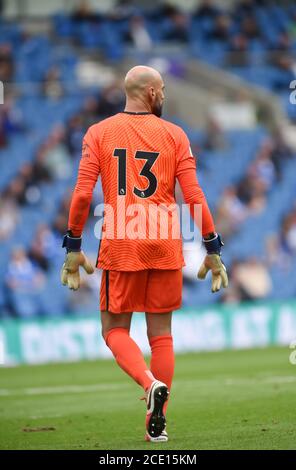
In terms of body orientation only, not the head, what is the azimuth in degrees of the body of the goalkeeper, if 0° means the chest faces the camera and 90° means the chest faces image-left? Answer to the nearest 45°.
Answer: approximately 180°

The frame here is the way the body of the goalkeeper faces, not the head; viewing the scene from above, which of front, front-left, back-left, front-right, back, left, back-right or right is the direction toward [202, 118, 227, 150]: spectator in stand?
front

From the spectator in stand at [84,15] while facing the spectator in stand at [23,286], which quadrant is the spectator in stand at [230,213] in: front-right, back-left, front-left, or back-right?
front-left

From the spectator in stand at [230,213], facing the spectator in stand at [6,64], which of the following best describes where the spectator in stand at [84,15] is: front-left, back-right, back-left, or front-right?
front-right

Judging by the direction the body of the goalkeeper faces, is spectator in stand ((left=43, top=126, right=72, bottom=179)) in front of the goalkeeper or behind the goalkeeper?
in front

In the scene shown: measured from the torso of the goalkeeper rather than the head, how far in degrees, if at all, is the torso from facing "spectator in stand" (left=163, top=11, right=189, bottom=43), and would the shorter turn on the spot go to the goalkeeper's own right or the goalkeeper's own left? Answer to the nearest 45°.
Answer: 0° — they already face them

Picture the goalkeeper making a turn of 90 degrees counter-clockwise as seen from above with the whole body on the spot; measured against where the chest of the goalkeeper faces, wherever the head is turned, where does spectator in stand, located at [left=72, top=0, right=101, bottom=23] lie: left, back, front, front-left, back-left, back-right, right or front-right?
right

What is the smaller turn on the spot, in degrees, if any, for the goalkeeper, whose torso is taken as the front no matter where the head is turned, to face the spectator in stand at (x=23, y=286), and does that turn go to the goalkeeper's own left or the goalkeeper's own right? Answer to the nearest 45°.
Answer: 0° — they already face them

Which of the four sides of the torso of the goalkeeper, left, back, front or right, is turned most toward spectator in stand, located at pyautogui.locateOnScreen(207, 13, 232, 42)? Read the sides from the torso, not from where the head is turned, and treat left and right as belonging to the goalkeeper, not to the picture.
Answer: front

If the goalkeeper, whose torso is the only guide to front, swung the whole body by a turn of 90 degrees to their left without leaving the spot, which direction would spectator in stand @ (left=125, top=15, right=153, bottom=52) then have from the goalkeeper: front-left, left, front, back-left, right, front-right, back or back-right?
right

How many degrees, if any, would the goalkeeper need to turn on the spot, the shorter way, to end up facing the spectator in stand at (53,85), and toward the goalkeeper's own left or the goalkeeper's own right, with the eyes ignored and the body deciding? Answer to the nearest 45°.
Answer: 0° — they already face them

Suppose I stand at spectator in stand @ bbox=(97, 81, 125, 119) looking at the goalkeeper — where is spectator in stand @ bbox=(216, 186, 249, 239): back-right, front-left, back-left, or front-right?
front-left

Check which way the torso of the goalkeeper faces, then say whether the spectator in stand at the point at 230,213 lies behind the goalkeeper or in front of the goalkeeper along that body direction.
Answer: in front

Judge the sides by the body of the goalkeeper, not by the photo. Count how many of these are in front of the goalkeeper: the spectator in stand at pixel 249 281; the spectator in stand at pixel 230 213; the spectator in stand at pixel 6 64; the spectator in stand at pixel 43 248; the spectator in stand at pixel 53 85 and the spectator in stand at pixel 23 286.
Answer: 6
